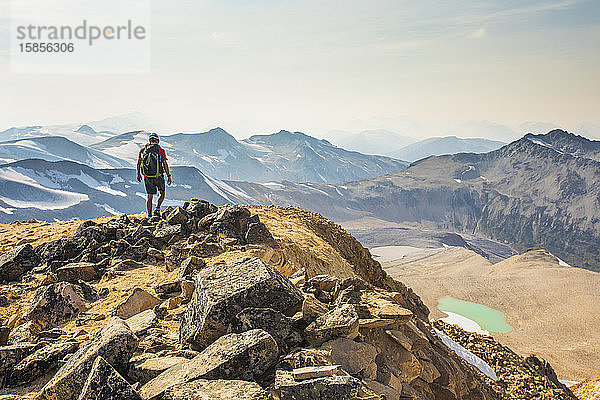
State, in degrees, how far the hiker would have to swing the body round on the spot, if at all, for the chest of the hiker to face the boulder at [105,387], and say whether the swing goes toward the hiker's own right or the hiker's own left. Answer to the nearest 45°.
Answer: approximately 180°

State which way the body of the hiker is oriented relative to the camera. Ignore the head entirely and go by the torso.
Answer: away from the camera

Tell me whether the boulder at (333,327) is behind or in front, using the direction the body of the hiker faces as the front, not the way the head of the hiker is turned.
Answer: behind

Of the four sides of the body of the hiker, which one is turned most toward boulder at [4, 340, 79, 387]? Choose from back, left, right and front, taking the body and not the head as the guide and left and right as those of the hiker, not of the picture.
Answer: back

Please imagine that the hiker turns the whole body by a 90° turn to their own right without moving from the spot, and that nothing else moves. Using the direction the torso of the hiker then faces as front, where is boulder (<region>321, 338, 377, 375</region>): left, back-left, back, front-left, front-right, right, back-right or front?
right

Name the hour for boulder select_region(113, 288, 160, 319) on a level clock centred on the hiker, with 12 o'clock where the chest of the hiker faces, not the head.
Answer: The boulder is roughly at 6 o'clock from the hiker.

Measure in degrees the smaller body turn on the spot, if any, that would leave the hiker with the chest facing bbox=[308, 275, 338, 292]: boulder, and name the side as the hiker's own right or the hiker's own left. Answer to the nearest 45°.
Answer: approximately 180°

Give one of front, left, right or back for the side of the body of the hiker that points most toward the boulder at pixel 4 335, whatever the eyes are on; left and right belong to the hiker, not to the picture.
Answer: back

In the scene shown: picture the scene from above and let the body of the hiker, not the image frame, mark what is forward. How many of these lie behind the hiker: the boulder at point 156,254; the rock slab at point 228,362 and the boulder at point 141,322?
3

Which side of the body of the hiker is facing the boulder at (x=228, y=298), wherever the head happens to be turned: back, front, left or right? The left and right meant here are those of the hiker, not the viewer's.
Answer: back

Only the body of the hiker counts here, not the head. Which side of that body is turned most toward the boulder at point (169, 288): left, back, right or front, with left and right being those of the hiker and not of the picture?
back

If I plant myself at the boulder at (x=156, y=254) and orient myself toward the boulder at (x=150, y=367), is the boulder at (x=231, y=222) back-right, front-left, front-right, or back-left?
back-left

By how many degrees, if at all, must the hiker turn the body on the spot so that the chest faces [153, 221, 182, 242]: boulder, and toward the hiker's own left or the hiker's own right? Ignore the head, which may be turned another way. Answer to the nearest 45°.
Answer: approximately 180°

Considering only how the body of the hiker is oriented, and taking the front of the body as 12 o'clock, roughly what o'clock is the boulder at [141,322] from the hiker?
The boulder is roughly at 6 o'clock from the hiker.
